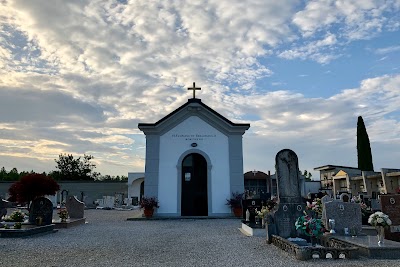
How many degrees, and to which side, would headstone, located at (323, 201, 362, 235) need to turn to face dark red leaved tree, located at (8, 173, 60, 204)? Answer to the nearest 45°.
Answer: approximately 90° to its right

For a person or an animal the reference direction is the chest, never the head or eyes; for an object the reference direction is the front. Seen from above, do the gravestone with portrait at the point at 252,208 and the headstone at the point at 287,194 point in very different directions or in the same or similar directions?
same or similar directions

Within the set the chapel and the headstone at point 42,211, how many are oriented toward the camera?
2

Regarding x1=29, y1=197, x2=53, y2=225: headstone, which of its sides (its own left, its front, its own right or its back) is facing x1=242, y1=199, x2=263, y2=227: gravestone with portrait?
left

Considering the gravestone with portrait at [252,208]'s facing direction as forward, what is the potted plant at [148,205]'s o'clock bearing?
The potted plant is roughly at 4 o'clock from the gravestone with portrait.

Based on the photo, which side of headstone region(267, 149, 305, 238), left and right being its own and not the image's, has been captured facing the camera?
front

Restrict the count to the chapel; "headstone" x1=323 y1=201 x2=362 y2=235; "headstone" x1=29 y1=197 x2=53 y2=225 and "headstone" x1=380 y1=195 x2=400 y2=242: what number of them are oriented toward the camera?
4

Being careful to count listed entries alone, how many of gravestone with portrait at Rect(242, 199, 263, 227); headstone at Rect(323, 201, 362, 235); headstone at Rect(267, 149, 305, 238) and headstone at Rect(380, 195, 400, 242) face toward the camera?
4

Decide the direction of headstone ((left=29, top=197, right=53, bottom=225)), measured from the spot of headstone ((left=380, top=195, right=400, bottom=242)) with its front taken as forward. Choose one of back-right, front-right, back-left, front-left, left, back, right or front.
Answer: right

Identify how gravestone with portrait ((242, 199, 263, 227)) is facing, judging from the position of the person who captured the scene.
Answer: facing the viewer

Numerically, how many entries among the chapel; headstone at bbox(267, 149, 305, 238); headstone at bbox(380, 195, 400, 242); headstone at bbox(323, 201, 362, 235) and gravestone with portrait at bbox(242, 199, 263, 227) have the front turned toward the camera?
5

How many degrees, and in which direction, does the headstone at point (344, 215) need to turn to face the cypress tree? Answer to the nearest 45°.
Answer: approximately 180°

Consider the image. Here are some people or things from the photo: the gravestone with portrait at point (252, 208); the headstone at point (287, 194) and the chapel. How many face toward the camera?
3

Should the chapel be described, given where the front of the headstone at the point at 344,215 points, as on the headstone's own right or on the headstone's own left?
on the headstone's own right
